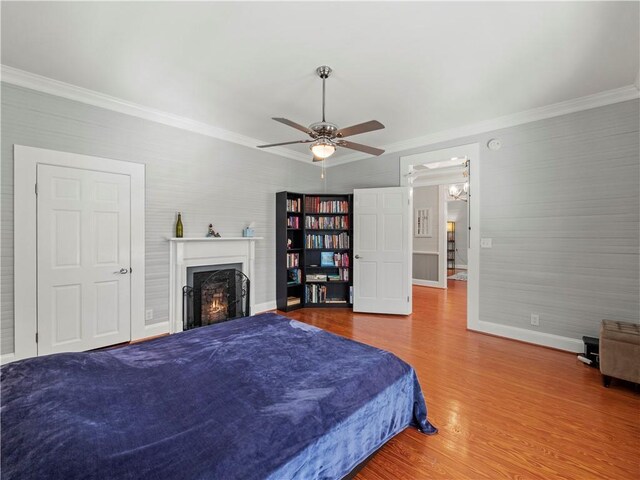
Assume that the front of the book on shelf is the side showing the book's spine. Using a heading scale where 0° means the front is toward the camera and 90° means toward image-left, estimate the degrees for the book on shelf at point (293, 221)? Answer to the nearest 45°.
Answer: approximately 0°

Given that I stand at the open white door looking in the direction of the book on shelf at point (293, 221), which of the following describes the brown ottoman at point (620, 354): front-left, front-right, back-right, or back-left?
back-left

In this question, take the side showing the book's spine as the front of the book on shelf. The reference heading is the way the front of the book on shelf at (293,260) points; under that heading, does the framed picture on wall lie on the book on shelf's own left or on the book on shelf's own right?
on the book on shelf's own left

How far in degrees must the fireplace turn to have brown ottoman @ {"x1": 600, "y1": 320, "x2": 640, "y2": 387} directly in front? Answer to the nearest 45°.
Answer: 0° — it already faces it

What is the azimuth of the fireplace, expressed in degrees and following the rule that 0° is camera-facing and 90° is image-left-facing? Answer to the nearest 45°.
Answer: approximately 315°

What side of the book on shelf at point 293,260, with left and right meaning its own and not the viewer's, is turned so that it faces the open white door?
left

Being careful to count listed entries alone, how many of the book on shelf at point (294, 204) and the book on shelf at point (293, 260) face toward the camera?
2

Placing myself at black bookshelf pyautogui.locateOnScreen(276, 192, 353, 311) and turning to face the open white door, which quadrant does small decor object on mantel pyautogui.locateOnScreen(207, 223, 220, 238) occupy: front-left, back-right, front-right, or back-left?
back-right
